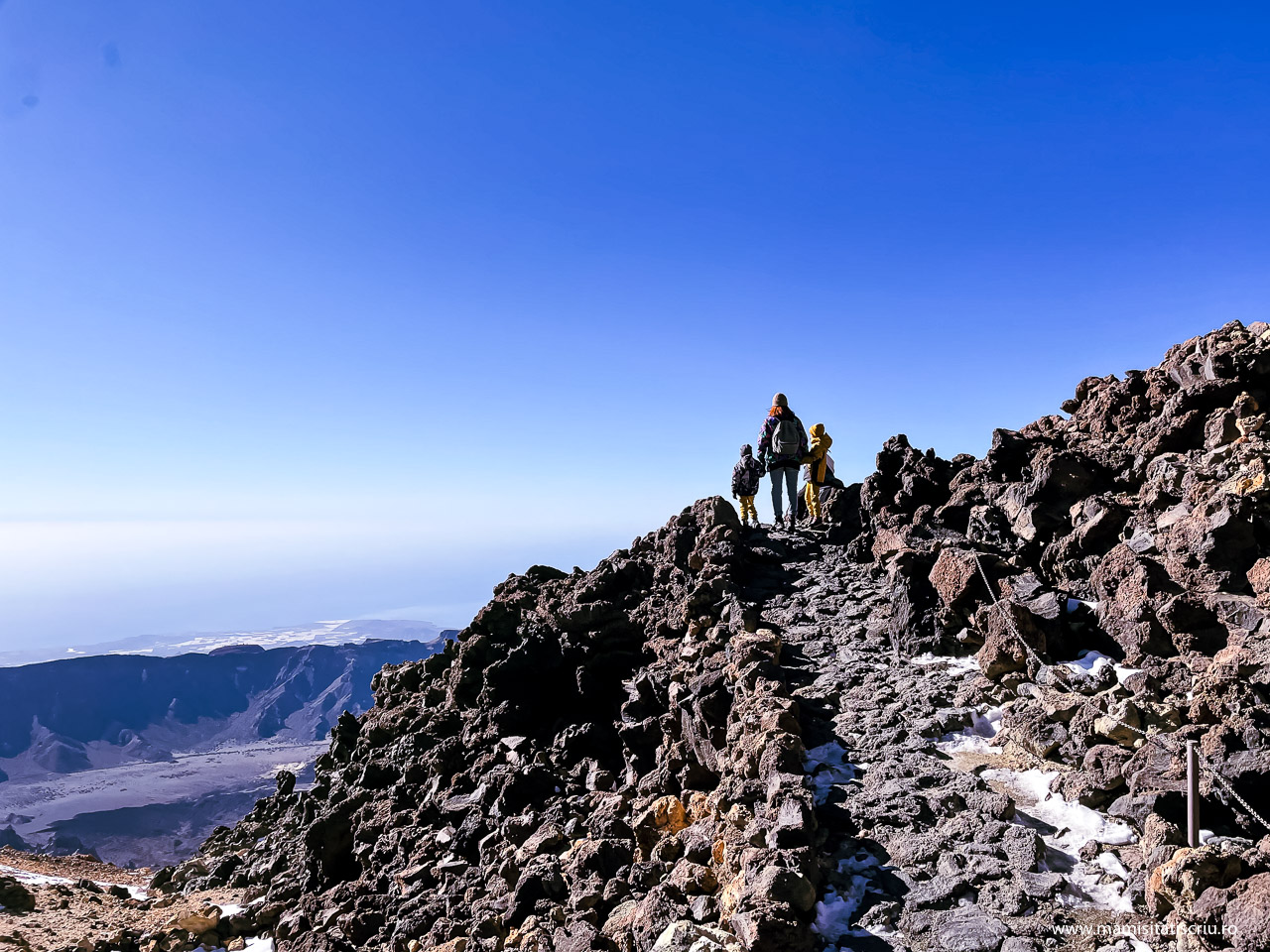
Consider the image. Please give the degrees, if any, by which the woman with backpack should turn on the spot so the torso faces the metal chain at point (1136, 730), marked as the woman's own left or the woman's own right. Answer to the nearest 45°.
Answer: approximately 180°

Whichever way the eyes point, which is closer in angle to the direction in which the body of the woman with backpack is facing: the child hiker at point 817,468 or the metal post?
the child hiker

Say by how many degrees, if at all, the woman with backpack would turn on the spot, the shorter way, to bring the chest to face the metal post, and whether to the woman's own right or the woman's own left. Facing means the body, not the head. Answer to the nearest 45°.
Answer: approximately 180°

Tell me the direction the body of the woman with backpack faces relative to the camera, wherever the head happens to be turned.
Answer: away from the camera

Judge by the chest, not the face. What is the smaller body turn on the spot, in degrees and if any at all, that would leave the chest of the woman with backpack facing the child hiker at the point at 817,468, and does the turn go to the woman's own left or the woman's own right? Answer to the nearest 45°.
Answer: approximately 45° to the woman's own right
